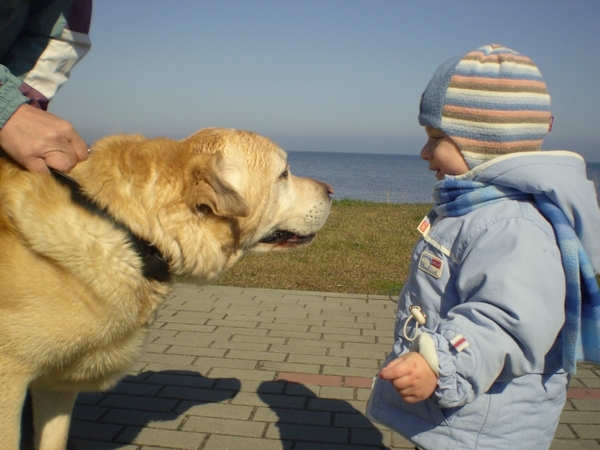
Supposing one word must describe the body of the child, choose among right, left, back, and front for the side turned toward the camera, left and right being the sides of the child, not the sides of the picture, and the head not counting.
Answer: left

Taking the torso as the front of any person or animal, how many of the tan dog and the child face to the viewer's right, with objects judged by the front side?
1

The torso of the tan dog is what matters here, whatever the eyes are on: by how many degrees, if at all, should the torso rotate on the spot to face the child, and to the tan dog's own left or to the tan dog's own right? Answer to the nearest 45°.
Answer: approximately 45° to the tan dog's own right

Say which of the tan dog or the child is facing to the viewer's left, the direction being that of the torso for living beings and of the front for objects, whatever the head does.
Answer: the child

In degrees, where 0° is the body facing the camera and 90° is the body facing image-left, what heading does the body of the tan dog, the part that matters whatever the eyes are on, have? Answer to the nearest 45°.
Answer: approximately 270°

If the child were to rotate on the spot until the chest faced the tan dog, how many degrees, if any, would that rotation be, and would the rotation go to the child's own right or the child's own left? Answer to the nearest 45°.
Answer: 0° — they already face it
